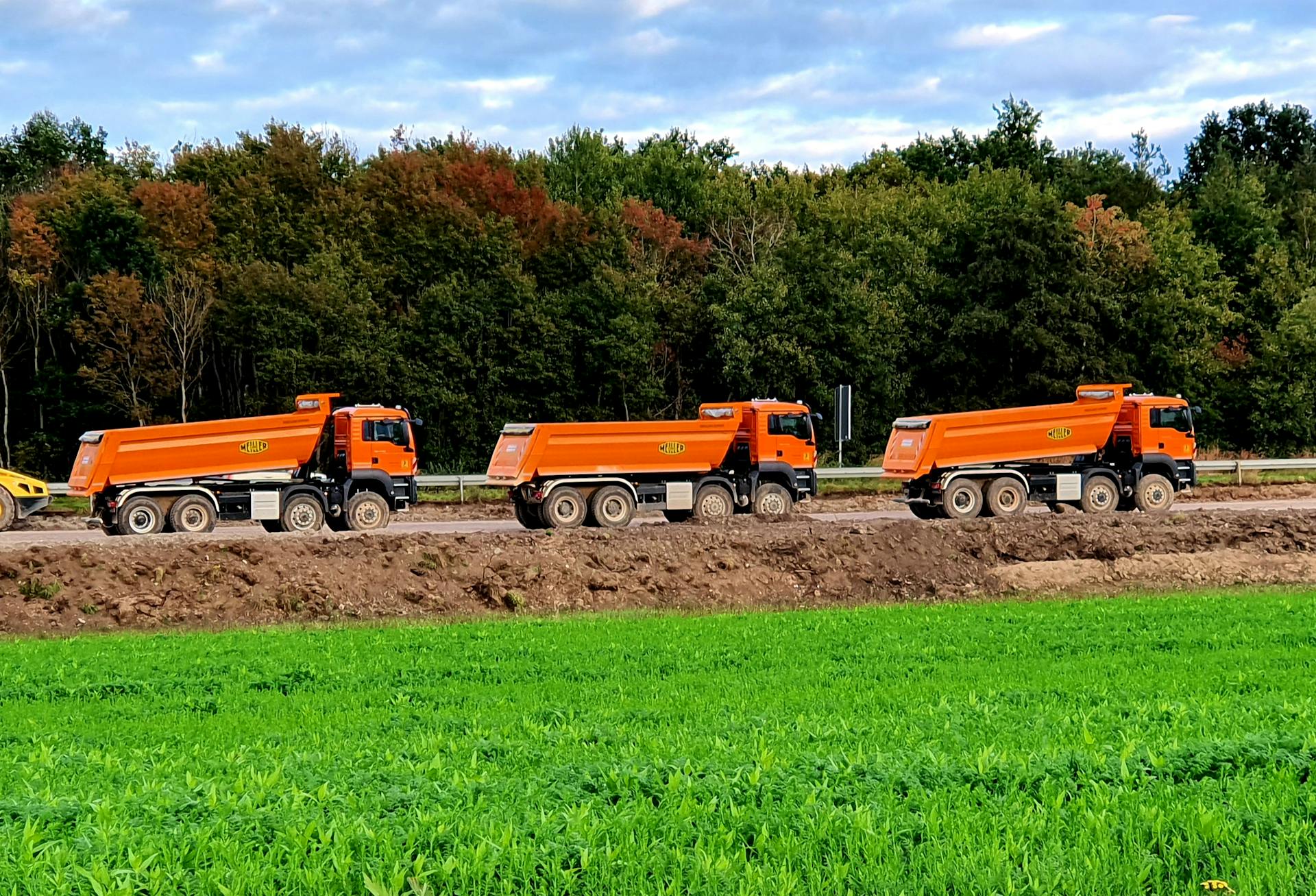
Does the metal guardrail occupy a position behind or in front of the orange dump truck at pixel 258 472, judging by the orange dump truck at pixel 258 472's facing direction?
in front

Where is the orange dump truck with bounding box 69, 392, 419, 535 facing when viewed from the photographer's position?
facing to the right of the viewer

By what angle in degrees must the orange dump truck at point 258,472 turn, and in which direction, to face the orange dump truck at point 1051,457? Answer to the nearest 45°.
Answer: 0° — it already faces it

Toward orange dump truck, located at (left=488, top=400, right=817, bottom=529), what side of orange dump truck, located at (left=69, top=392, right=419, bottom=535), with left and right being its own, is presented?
front
